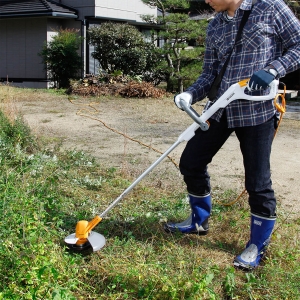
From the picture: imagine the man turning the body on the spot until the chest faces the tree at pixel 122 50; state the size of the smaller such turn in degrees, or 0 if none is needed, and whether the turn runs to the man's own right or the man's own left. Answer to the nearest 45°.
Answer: approximately 135° to the man's own right

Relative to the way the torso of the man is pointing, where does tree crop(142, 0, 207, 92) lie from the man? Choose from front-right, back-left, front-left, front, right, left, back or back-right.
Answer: back-right

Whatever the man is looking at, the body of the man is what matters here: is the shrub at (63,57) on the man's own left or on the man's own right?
on the man's own right

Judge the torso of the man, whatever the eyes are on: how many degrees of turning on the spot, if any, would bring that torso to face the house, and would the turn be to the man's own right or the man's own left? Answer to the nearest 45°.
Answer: approximately 90° to the man's own right

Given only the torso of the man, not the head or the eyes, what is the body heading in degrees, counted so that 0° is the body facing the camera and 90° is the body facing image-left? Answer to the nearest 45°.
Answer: approximately 45°

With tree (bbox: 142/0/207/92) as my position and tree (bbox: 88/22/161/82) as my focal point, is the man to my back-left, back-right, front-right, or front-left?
back-left
